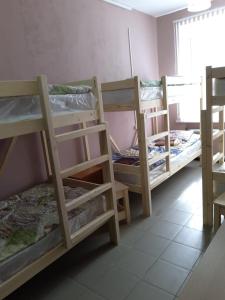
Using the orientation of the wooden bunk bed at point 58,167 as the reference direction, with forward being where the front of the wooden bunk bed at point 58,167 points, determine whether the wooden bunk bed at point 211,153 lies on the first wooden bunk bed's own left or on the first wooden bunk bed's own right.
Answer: on the first wooden bunk bed's own left

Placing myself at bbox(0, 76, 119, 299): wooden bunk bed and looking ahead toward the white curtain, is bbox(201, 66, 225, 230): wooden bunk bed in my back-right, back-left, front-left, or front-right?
front-right

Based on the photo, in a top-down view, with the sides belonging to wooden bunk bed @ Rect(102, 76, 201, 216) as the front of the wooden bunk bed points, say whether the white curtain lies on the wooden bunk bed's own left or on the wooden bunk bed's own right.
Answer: on the wooden bunk bed's own left

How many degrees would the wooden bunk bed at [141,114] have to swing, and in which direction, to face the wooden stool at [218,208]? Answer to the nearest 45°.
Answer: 0° — it already faces it

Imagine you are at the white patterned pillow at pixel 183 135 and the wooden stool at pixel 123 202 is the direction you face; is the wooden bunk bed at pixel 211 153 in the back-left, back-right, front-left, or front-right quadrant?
front-left

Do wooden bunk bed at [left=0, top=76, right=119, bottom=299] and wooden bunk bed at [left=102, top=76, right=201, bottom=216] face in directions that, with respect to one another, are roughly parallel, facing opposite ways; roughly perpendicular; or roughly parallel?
roughly parallel
